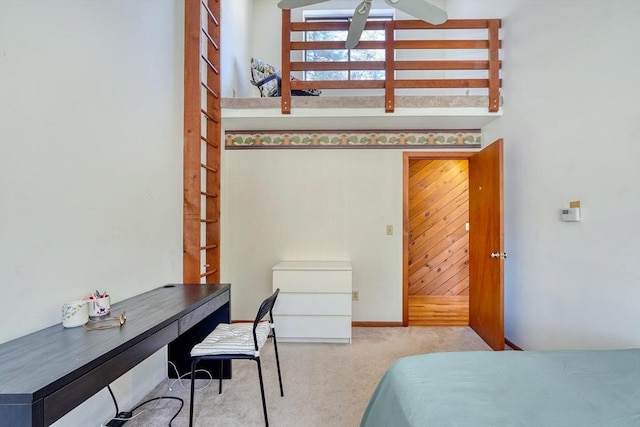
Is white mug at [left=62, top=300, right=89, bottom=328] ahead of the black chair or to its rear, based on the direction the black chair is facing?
ahead

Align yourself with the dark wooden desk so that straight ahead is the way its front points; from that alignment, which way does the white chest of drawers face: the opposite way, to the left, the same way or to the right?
to the right

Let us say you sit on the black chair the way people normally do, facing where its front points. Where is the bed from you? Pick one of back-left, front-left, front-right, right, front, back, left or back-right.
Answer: back-left

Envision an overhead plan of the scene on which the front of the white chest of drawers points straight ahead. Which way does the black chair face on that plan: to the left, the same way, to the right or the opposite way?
to the right

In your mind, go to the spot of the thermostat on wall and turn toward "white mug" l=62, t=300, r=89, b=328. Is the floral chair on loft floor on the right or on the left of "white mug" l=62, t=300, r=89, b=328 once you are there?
right

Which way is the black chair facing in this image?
to the viewer's left

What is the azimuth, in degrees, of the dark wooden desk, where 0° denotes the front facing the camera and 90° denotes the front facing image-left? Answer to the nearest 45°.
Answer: approximately 315°

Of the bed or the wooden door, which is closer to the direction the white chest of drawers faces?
the bed

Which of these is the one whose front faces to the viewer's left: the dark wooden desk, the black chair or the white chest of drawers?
the black chair

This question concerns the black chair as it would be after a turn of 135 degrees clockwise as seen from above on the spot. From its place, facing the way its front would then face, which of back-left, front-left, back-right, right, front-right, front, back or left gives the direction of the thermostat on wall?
front-right

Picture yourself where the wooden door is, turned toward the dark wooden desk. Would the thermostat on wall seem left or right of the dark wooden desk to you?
left

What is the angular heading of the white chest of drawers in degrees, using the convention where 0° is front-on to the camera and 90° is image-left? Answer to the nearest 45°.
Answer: approximately 0°

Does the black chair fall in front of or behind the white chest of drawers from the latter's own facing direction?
in front

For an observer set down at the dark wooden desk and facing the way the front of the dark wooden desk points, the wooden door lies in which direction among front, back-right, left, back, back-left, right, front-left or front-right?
front-left

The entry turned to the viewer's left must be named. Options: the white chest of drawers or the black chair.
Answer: the black chair

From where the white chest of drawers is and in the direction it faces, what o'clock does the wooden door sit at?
The wooden door is roughly at 9 o'clock from the white chest of drawers.

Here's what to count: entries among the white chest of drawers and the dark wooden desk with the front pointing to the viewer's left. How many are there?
0
